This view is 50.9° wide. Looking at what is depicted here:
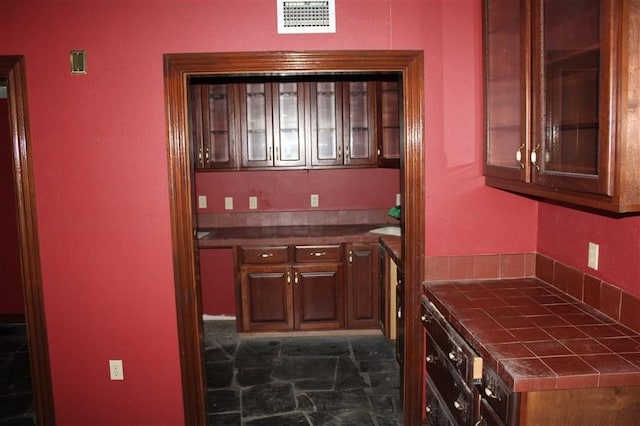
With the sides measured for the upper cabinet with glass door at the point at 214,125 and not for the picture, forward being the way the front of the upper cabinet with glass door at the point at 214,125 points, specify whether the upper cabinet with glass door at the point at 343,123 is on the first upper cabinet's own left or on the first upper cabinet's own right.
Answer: on the first upper cabinet's own left

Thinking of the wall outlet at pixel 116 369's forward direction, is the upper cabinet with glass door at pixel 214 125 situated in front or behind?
behind

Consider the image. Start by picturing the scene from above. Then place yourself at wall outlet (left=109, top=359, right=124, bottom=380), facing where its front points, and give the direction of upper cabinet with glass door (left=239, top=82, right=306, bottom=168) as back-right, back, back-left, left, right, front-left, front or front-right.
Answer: back-left

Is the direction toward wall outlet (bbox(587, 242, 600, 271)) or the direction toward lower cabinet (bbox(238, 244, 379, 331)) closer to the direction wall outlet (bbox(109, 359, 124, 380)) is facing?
the wall outlet

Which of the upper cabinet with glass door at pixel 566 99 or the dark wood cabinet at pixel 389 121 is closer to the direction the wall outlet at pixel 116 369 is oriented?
the upper cabinet with glass door

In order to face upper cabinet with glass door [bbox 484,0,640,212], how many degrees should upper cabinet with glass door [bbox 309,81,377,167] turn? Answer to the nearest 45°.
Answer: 0° — it already faces it

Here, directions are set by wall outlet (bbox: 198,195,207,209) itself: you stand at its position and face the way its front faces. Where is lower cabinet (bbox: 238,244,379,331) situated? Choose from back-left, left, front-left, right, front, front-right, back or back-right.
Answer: front-left

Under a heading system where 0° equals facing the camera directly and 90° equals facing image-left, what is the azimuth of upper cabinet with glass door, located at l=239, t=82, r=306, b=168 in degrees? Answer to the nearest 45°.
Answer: approximately 0°
